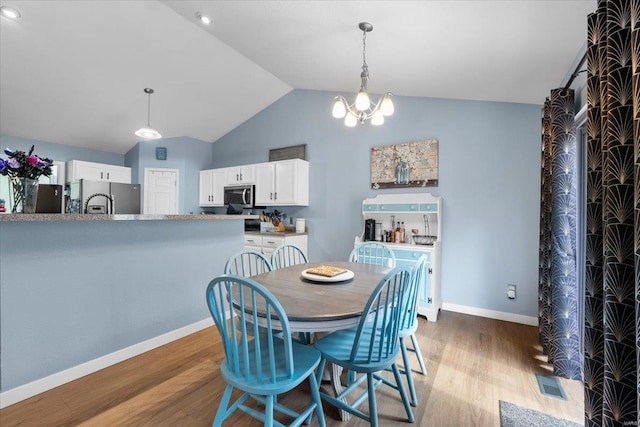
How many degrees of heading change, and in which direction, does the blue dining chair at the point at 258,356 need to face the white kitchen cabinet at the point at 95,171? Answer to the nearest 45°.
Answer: approximately 90° to its left

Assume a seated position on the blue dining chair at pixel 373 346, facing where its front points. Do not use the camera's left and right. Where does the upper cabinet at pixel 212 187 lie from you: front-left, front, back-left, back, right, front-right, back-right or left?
front

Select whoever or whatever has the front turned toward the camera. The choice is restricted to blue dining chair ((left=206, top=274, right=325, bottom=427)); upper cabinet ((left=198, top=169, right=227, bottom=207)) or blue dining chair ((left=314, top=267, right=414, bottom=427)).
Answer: the upper cabinet

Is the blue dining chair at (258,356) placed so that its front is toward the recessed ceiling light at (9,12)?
no

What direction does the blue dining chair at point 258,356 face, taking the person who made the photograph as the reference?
facing away from the viewer and to the right of the viewer

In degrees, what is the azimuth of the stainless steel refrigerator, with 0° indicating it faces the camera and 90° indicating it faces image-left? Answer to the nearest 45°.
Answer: approximately 315°

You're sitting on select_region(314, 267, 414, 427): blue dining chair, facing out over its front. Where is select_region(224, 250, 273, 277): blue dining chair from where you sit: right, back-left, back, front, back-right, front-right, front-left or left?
front

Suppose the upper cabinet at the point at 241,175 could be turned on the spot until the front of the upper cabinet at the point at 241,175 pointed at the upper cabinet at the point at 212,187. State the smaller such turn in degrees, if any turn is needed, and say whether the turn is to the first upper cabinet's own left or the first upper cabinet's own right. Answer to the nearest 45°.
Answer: approximately 135° to the first upper cabinet's own right

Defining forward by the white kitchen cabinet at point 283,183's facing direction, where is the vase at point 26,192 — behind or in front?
in front

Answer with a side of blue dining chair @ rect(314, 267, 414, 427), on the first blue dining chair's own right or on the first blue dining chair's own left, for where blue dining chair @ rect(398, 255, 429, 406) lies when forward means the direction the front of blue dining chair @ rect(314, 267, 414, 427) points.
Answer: on the first blue dining chair's own right

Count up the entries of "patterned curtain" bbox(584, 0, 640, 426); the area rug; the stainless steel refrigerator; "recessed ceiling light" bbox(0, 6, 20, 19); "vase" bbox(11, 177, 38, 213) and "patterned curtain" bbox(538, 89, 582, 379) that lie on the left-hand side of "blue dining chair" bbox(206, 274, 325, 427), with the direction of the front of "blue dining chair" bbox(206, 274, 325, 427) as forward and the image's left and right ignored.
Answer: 3

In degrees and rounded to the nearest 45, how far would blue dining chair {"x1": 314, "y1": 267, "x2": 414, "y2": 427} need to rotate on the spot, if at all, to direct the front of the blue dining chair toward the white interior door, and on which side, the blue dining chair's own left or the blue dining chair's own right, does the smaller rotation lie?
0° — it already faces it

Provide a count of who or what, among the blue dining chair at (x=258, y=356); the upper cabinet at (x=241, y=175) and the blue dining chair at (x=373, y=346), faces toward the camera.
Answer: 1

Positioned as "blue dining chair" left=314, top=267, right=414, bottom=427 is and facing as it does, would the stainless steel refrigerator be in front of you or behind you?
in front

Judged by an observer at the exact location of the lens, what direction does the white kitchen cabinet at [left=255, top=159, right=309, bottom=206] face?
facing the viewer and to the left of the viewer

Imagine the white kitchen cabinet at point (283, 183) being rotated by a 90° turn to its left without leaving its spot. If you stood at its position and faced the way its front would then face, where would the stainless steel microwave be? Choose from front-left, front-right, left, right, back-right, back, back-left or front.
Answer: back

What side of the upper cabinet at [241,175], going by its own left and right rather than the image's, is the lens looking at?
front

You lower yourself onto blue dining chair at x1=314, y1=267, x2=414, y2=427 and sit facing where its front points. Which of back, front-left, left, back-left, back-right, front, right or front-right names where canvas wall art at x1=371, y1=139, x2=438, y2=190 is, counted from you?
front-right

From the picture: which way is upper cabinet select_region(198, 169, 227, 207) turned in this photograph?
toward the camera

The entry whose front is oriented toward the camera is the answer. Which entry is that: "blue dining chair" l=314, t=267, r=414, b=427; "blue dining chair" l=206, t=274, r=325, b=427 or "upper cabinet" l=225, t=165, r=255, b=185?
the upper cabinet
